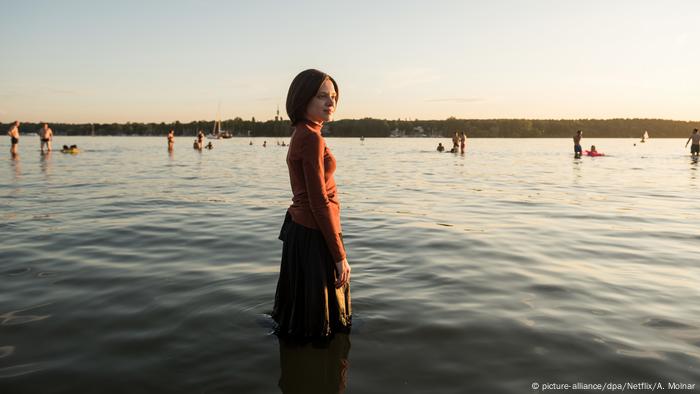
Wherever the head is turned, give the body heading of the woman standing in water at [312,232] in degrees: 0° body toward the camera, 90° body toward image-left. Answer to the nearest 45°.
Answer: approximately 270°

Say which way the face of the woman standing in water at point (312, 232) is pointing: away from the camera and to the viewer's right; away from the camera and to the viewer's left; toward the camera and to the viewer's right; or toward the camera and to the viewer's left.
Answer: toward the camera and to the viewer's right
